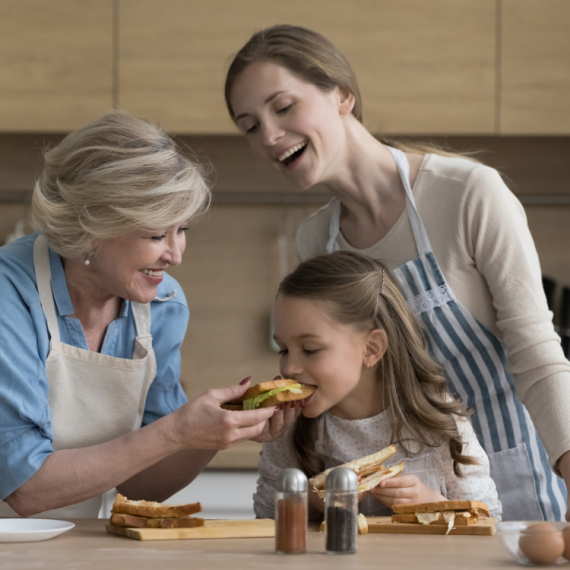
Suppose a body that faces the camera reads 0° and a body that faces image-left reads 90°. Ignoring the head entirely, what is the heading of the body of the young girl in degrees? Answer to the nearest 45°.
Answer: approximately 45°

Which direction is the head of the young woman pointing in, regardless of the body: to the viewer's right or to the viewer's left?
to the viewer's left

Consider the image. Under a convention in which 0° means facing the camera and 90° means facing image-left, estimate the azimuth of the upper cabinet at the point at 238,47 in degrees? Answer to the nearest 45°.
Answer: approximately 0°

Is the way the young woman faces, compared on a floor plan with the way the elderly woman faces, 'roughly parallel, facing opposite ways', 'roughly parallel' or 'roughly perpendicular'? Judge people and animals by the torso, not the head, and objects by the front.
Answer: roughly perpendicular

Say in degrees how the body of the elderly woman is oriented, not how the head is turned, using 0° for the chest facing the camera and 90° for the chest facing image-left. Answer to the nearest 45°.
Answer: approximately 315°
